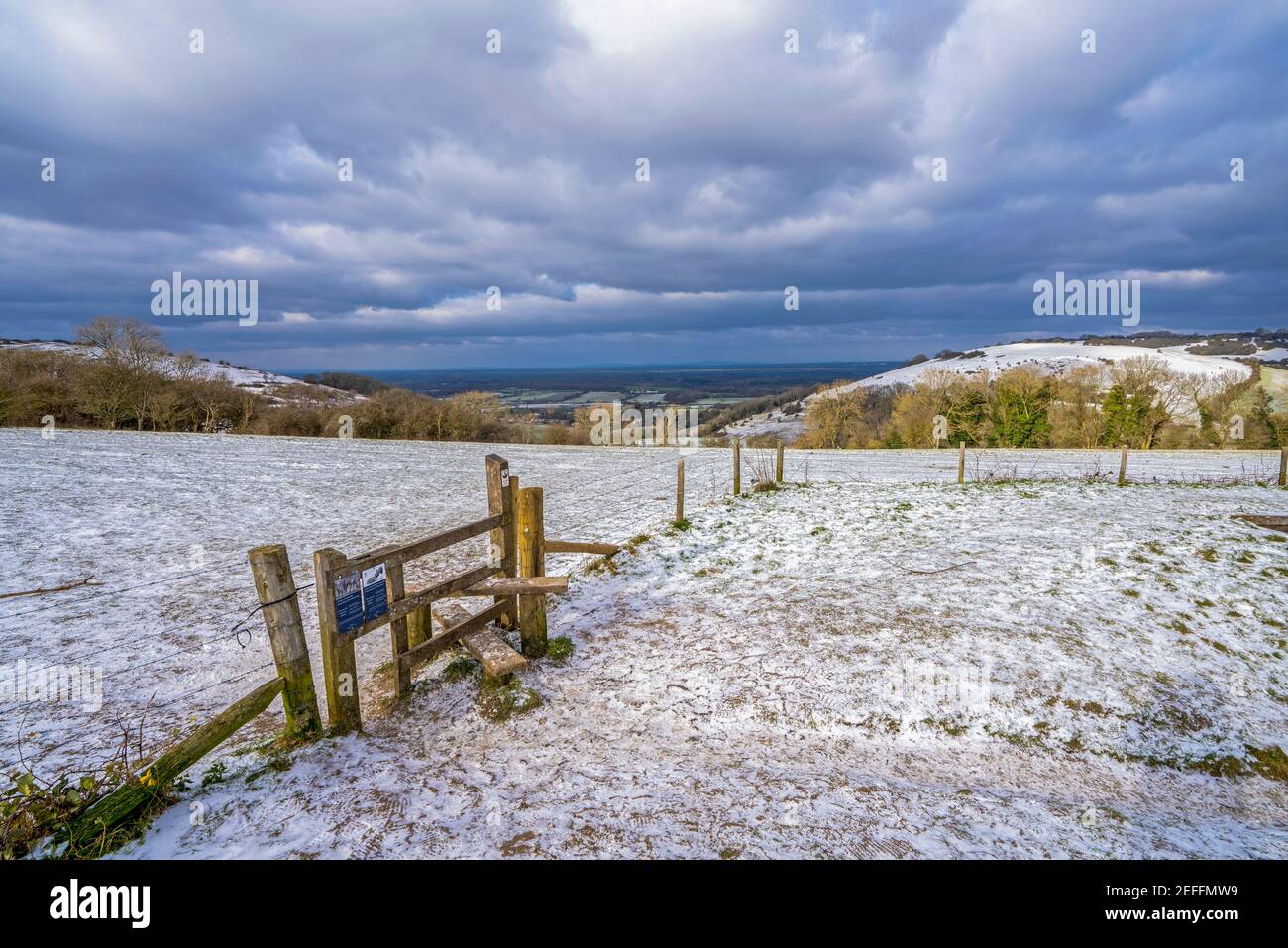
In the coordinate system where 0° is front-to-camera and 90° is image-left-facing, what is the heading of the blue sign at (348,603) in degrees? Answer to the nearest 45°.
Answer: approximately 315°

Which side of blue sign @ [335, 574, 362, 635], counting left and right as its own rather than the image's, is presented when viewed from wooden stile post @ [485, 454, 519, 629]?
left

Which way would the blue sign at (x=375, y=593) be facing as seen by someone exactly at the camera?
facing the viewer and to the right of the viewer

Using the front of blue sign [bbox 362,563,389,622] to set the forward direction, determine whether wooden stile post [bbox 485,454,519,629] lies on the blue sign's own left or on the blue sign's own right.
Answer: on the blue sign's own left

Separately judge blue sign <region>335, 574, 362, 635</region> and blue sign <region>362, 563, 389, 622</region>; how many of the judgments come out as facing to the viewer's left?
0
